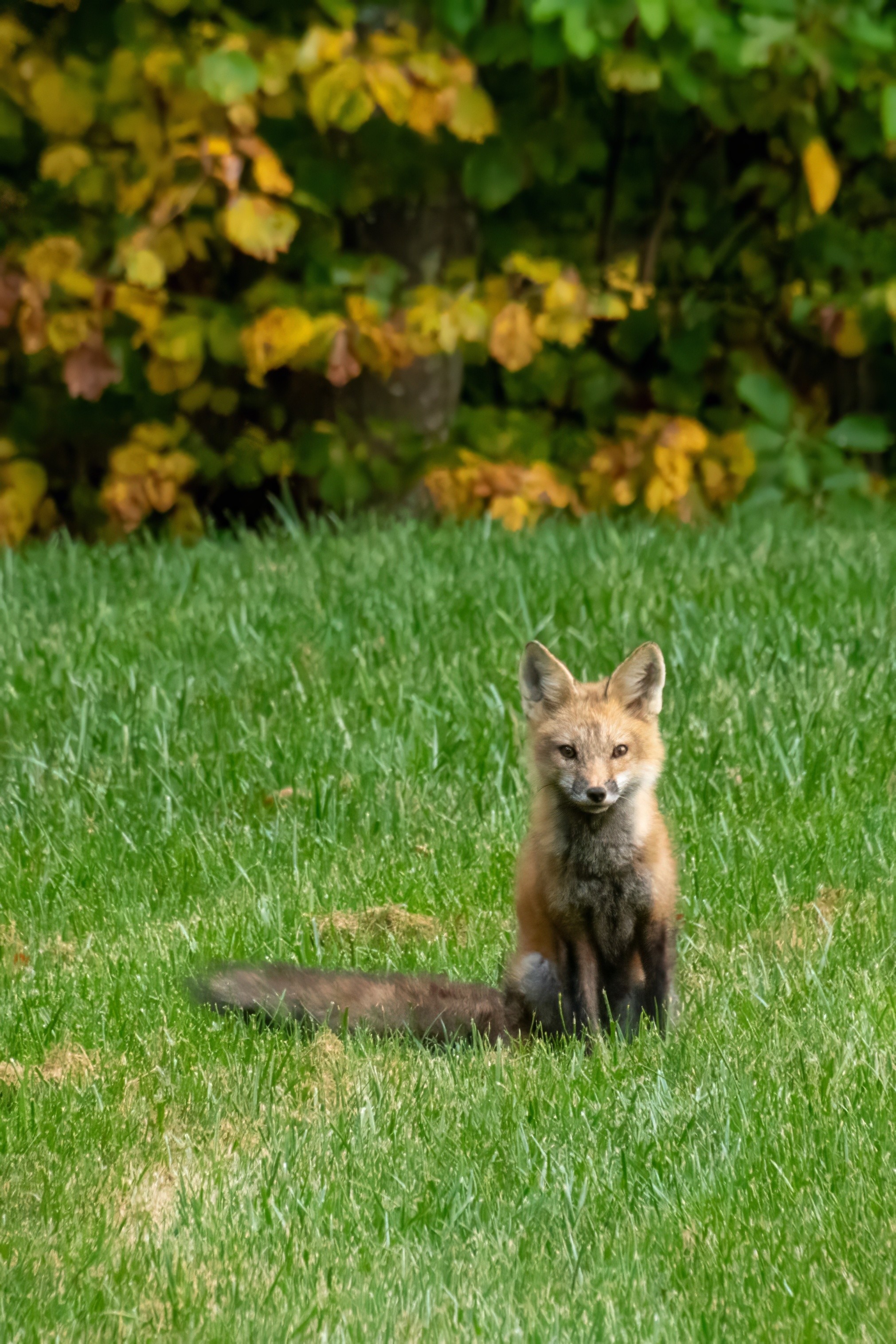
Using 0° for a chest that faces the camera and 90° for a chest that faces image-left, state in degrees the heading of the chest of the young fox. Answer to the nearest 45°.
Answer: approximately 0°
